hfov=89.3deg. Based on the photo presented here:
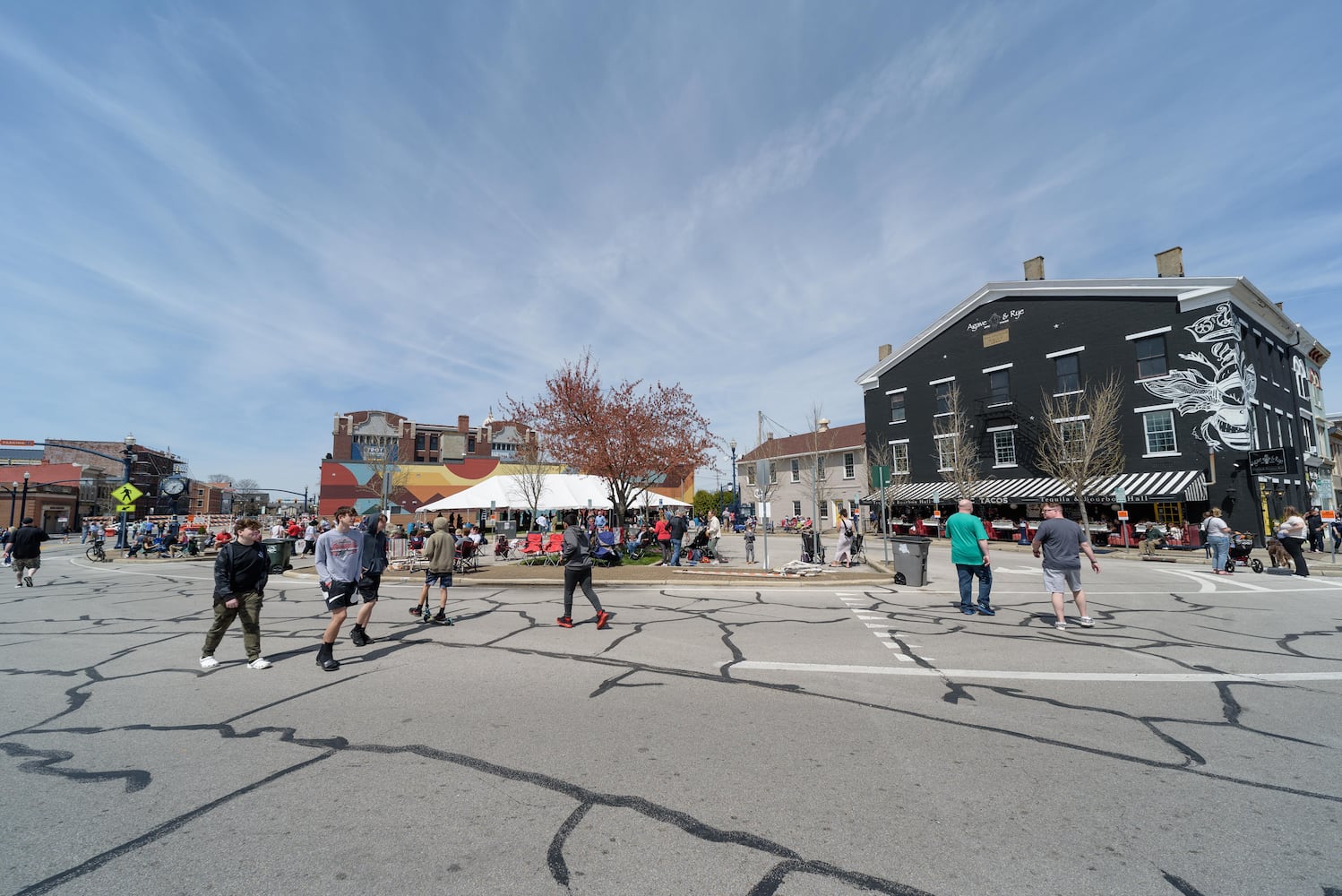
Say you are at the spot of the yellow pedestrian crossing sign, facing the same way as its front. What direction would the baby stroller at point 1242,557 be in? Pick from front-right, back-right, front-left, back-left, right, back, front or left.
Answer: front-left

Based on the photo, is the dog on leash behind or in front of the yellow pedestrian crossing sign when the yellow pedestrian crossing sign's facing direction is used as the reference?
in front

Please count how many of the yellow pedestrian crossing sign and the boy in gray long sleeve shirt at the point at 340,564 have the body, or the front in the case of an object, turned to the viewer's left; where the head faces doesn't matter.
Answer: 0

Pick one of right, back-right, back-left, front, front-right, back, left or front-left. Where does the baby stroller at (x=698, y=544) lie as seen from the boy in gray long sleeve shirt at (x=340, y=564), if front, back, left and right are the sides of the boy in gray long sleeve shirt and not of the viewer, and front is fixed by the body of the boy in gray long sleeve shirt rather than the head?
left

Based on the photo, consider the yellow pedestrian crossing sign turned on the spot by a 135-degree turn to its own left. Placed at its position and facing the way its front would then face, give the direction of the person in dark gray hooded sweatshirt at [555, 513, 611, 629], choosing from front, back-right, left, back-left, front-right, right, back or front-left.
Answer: back-right

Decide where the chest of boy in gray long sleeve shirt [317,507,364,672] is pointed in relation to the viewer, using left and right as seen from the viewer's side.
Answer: facing the viewer and to the right of the viewer

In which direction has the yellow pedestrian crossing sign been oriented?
toward the camera

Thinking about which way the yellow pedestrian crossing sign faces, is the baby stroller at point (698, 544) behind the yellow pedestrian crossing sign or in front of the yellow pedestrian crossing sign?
in front

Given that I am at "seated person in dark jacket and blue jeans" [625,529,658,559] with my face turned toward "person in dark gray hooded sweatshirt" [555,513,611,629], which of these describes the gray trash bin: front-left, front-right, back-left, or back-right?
front-left

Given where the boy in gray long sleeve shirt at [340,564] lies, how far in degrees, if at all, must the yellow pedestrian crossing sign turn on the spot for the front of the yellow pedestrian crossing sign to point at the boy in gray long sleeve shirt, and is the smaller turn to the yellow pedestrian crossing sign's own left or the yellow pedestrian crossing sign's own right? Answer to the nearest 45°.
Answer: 0° — it already faces them
